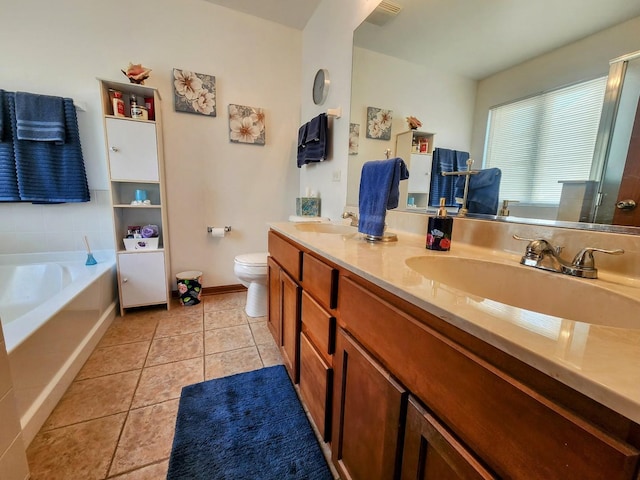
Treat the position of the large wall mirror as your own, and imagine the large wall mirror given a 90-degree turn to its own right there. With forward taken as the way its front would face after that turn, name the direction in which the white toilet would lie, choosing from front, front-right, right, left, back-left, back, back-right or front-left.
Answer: front-left

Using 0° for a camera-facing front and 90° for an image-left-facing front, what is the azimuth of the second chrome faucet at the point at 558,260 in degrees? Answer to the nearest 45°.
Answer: approximately 45°

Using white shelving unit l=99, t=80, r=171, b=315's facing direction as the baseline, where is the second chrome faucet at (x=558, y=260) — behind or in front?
in front

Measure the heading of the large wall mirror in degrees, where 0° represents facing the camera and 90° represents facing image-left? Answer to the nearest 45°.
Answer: approximately 45°

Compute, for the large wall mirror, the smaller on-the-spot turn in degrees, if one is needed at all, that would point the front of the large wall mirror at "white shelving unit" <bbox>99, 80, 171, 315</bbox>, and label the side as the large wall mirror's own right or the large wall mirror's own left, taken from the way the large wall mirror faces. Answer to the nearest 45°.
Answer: approximately 45° to the large wall mirror's own right

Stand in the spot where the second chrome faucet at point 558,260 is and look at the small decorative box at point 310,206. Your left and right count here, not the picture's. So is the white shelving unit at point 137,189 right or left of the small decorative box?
left

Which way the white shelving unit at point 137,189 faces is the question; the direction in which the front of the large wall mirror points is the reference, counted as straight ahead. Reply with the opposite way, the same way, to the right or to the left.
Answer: to the left

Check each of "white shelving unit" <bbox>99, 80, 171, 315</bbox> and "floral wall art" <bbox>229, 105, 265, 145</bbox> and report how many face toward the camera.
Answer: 2

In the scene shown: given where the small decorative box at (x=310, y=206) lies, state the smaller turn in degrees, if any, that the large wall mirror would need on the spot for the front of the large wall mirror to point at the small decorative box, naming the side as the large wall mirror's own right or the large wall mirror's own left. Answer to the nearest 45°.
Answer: approximately 90° to the large wall mirror's own right

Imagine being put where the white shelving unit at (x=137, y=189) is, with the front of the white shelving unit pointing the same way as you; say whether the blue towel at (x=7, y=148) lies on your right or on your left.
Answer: on your right

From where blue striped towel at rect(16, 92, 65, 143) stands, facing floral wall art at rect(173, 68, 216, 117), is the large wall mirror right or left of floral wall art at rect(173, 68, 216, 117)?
right
